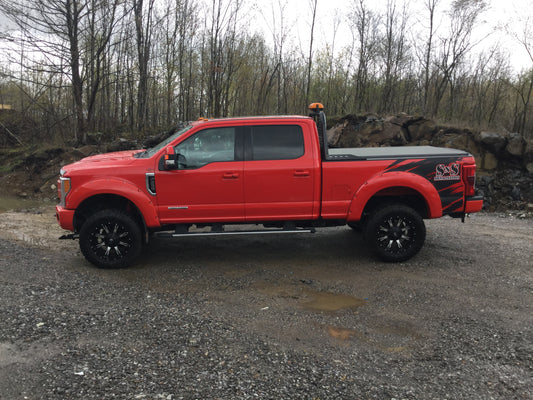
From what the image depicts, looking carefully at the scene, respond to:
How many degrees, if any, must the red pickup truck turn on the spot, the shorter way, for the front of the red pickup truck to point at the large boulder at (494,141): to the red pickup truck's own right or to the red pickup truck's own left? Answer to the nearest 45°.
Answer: approximately 135° to the red pickup truck's own right

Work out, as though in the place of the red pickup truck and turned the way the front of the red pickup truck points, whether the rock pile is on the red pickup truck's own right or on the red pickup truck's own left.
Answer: on the red pickup truck's own right

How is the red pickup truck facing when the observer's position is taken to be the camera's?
facing to the left of the viewer
